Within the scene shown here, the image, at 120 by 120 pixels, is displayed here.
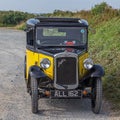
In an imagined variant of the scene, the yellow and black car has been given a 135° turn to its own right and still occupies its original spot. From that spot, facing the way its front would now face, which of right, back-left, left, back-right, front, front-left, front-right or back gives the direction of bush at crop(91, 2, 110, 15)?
front-right

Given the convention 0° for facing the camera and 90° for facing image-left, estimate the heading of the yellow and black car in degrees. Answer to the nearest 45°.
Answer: approximately 0°
